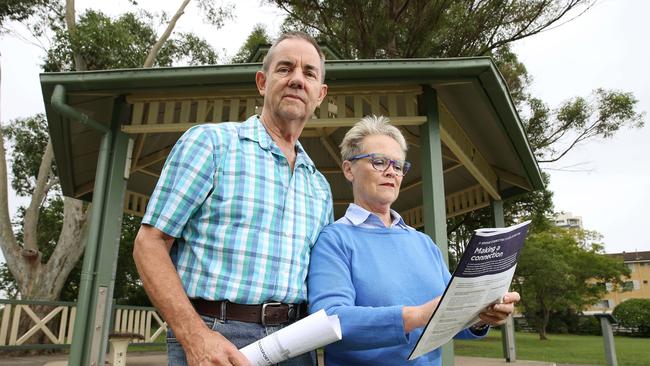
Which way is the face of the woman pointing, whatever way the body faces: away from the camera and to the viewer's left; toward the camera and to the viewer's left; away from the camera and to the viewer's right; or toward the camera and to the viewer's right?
toward the camera and to the viewer's right

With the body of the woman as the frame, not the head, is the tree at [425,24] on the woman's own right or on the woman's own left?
on the woman's own left

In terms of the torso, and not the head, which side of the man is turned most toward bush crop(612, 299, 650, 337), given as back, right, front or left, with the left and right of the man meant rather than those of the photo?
left

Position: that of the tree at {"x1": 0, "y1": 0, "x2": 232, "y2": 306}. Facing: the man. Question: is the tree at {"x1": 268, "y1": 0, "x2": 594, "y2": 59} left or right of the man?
left

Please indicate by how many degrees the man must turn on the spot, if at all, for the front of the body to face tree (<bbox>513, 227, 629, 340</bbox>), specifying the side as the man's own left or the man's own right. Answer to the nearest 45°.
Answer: approximately 90° to the man's own left

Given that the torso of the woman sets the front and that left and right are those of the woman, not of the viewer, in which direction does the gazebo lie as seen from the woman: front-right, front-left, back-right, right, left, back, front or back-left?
back

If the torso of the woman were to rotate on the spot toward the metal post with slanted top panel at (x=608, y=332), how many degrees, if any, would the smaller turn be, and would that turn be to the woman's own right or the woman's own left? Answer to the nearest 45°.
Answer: approximately 90° to the woman's own left

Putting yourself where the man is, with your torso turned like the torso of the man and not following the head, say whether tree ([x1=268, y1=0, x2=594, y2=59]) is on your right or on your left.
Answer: on your left

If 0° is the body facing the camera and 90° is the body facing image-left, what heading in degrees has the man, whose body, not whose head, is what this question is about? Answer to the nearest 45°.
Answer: approximately 315°

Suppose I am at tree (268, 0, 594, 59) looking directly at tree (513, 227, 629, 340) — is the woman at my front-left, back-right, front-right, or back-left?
back-right

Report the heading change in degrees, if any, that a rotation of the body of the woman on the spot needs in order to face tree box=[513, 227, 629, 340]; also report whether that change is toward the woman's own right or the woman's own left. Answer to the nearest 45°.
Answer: approximately 135° to the woman's own left
